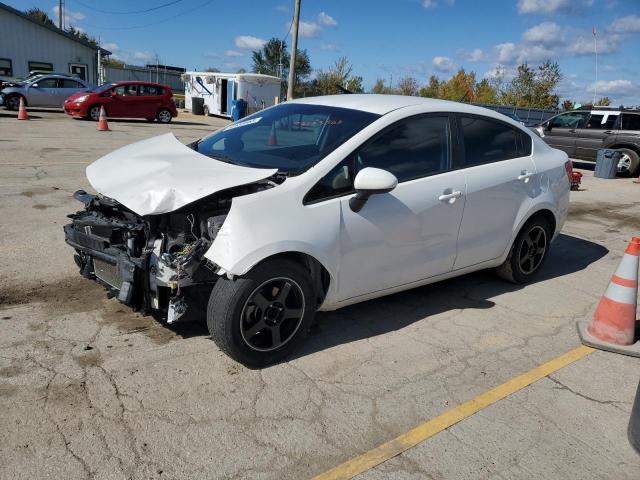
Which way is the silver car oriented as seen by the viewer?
to the viewer's left

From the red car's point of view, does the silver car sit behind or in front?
in front

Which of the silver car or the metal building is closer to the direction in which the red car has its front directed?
the silver car

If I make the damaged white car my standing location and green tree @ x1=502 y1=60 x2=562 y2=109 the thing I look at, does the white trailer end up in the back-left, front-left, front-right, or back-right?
front-left

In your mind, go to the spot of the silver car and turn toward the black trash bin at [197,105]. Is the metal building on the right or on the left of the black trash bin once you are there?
left

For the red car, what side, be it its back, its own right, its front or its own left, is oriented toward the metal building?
right

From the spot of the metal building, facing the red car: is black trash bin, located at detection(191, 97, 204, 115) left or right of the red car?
left

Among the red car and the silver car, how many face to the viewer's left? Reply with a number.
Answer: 2

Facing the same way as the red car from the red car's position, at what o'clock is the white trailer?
The white trailer is roughly at 4 o'clock from the red car.

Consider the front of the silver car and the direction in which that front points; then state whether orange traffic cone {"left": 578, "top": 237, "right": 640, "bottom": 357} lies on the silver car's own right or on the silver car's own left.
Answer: on the silver car's own left

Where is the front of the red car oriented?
to the viewer's left

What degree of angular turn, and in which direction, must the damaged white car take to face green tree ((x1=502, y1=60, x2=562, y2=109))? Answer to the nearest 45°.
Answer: approximately 135° to its right
